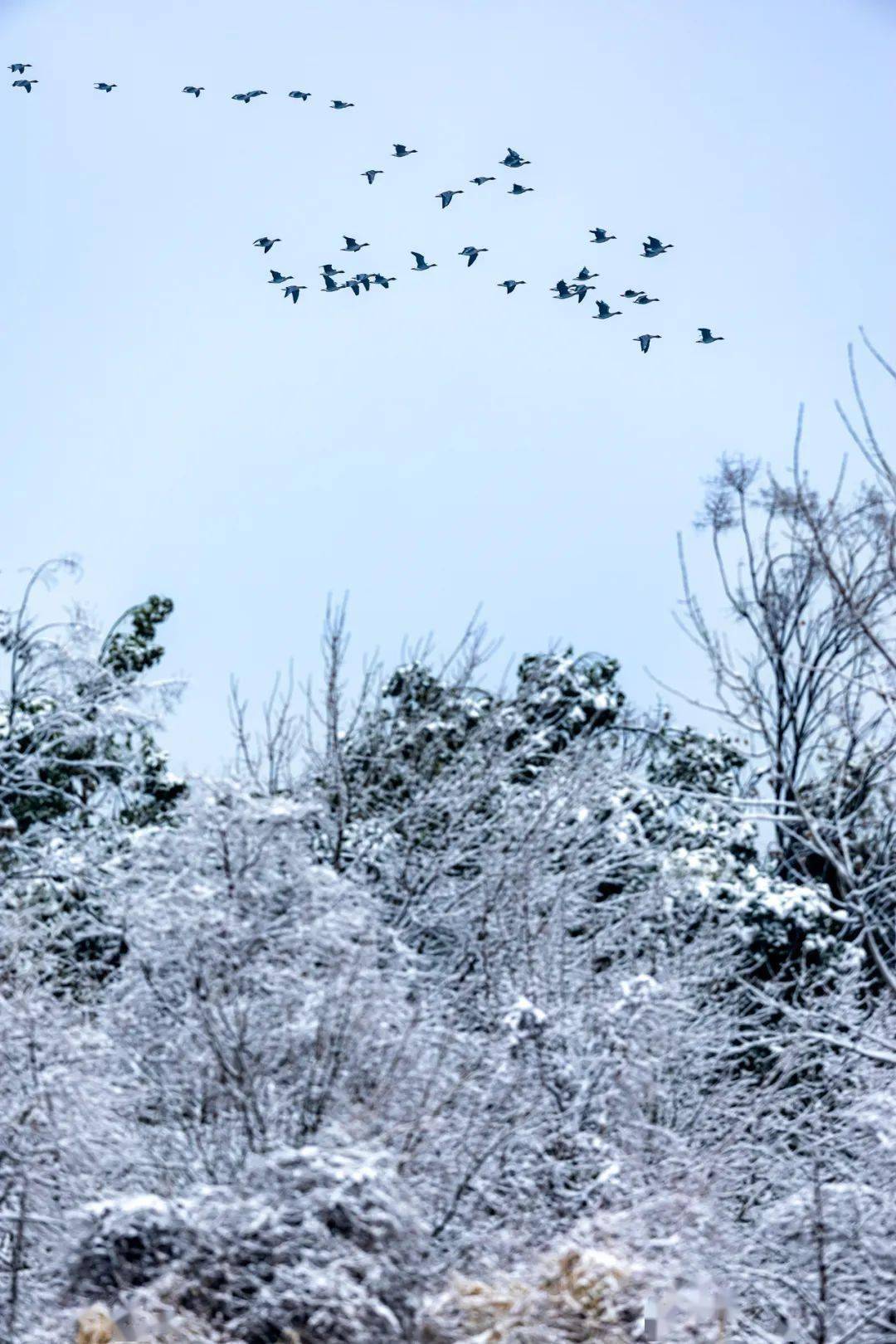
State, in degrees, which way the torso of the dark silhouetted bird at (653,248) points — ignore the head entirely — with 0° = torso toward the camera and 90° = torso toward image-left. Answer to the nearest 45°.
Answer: approximately 270°
